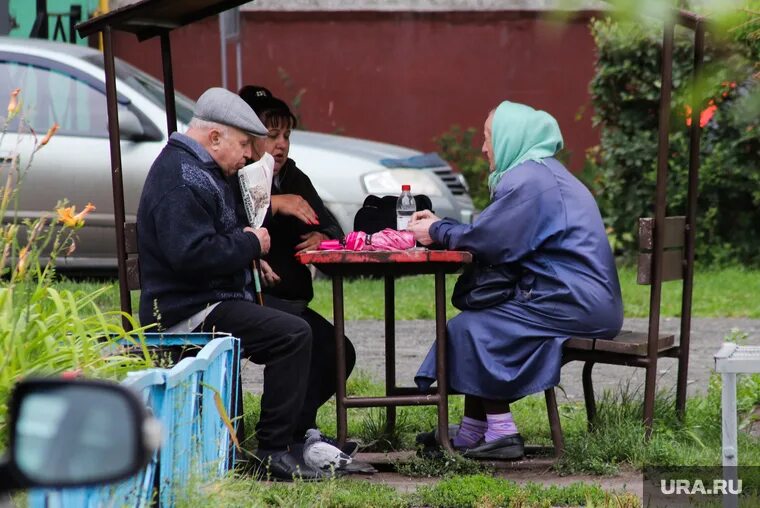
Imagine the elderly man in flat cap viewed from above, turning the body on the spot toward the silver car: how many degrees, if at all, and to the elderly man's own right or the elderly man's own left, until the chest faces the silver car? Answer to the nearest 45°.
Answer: approximately 90° to the elderly man's own left

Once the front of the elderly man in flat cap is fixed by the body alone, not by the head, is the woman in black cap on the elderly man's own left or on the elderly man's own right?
on the elderly man's own left

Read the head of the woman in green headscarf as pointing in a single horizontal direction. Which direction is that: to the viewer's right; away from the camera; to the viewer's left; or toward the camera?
to the viewer's left

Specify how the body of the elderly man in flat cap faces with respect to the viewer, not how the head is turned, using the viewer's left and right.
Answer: facing to the right of the viewer

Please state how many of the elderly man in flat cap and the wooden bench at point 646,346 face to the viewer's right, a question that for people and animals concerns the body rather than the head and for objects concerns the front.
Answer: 1

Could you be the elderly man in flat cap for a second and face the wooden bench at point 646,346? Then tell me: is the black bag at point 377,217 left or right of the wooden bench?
left

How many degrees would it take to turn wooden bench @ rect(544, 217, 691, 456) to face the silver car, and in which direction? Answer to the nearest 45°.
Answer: approximately 45° to its right

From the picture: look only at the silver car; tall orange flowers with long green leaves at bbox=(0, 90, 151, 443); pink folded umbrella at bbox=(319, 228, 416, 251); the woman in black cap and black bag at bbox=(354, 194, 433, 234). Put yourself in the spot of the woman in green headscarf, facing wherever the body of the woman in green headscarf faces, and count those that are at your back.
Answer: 0

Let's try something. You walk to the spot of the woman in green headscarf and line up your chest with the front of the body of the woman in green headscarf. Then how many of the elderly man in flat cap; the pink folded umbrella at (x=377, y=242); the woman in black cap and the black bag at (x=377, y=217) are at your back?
0

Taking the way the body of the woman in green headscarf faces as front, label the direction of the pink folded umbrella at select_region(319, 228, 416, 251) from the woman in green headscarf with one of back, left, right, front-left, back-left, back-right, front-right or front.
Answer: front

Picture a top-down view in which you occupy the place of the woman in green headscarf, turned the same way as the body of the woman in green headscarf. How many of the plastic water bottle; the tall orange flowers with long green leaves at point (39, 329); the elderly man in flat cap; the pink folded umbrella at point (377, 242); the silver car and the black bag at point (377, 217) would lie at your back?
0

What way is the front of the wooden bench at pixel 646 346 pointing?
to the viewer's left

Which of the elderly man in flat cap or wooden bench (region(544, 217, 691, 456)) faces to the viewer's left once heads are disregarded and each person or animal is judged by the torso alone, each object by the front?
the wooden bench

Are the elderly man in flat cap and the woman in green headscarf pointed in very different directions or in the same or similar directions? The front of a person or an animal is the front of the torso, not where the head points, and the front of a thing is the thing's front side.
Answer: very different directions

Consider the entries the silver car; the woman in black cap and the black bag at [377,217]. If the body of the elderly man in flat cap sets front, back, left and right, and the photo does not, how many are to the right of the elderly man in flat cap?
0

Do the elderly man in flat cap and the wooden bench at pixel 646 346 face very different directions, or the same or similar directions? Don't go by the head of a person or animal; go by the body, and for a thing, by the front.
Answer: very different directions

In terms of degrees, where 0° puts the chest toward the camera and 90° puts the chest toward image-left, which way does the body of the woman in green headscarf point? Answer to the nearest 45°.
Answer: approximately 90°

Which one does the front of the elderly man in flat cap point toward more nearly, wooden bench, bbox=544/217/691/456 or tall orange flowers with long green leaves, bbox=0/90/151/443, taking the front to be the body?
the wooden bench
